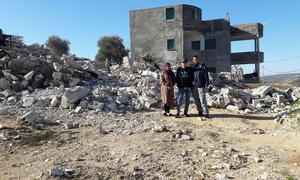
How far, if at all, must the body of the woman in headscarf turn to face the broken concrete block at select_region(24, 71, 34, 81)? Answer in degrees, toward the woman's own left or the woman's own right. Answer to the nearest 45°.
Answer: approximately 135° to the woman's own right

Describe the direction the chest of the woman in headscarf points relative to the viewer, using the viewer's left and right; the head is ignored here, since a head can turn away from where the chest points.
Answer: facing the viewer

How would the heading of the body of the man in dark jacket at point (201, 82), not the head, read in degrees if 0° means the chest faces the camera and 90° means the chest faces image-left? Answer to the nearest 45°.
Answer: approximately 45°

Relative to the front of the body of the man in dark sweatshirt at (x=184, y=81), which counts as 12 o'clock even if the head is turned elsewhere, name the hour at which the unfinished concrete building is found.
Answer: The unfinished concrete building is roughly at 6 o'clock from the man in dark sweatshirt.

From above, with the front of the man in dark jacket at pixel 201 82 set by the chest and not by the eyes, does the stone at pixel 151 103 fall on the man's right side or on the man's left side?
on the man's right side

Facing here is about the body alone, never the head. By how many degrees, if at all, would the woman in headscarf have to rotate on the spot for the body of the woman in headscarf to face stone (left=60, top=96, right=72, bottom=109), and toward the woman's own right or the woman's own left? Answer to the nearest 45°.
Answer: approximately 90° to the woman's own right

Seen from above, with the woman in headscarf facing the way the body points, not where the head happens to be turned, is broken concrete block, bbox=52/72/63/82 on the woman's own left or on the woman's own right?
on the woman's own right

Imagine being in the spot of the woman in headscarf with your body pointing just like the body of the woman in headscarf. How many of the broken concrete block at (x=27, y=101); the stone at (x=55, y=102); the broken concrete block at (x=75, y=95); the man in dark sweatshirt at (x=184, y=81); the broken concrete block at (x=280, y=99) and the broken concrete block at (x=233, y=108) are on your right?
3

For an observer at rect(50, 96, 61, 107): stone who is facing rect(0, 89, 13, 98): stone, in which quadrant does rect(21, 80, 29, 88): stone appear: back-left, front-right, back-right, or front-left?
front-right

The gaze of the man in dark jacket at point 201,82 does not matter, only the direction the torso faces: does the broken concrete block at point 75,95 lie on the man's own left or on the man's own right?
on the man's own right

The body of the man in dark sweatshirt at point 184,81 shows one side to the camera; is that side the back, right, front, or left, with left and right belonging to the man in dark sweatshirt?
front

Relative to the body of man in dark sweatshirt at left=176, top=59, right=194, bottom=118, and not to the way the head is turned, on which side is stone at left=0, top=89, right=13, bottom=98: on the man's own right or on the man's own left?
on the man's own right
